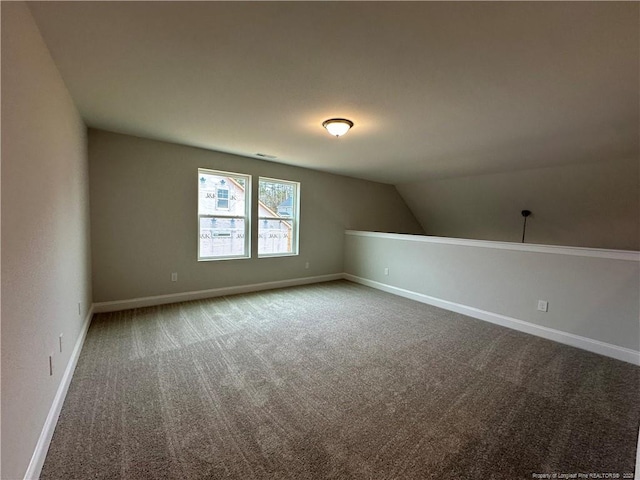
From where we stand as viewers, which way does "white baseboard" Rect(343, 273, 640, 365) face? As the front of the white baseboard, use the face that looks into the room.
facing the viewer and to the left of the viewer

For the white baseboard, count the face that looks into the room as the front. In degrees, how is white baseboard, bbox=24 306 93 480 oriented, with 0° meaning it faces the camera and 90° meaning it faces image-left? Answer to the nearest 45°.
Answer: approximately 270°

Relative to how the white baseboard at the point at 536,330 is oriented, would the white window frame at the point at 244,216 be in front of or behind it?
in front

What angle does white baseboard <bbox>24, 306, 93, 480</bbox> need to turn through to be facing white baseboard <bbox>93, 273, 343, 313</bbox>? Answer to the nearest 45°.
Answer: approximately 45° to its left

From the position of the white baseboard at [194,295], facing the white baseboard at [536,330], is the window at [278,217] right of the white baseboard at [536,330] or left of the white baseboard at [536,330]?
left

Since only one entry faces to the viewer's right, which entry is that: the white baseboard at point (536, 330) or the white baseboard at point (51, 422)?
the white baseboard at point (51, 422)

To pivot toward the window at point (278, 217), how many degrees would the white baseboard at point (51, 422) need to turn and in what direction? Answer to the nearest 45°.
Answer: approximately 45° to its left

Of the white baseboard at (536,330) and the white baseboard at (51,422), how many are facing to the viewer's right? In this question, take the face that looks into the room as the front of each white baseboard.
1

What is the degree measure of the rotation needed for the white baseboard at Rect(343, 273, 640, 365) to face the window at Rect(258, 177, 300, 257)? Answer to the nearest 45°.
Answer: approximately 45° to its right

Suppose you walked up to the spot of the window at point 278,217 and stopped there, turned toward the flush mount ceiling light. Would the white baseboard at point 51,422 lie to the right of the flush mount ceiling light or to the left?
right

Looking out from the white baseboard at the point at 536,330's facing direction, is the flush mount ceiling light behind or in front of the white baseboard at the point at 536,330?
in front
